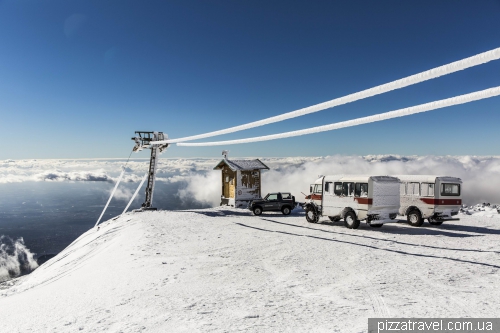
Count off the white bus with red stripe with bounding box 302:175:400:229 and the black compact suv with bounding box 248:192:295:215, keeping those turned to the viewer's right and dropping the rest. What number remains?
0

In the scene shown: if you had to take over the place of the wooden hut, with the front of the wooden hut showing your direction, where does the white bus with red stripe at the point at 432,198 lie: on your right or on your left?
on your left

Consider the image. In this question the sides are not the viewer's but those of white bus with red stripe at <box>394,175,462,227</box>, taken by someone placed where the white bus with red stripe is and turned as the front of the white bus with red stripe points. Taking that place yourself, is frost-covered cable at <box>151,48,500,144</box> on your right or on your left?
on your left

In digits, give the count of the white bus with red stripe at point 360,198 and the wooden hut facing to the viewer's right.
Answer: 0

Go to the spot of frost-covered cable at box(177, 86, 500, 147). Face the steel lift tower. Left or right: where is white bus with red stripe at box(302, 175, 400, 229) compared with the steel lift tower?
right

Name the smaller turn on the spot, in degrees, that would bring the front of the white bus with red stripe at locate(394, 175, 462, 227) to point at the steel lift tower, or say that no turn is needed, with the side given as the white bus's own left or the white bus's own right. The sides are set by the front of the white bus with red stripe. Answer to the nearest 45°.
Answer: approximately 45° to the white bus's own left

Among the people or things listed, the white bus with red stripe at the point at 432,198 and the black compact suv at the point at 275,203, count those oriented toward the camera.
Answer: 0

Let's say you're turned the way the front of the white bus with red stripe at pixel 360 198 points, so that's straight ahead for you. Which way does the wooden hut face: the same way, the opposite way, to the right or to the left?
to the left

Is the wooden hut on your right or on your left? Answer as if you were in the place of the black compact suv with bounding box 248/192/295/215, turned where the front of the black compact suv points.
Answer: on your right

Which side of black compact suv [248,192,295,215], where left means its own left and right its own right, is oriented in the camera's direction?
left

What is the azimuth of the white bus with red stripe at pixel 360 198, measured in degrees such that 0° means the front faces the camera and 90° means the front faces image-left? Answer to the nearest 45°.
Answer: approximately 135°

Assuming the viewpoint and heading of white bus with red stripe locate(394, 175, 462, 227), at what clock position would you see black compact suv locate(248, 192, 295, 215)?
The black compact suv is roughly at 11 o'clock from the white bus with red stripe.

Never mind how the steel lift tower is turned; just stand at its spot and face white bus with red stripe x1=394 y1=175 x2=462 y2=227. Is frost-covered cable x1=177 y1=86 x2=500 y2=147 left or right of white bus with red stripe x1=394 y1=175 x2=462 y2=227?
right
